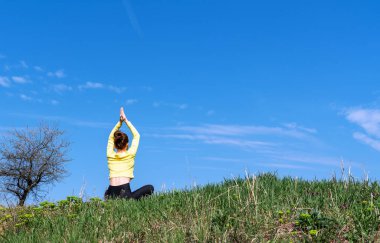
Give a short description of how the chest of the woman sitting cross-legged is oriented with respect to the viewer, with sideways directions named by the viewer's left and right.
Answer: facing away from the viewer and to the right of the viewer

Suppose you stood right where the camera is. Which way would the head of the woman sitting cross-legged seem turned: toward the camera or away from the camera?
away from the camera
